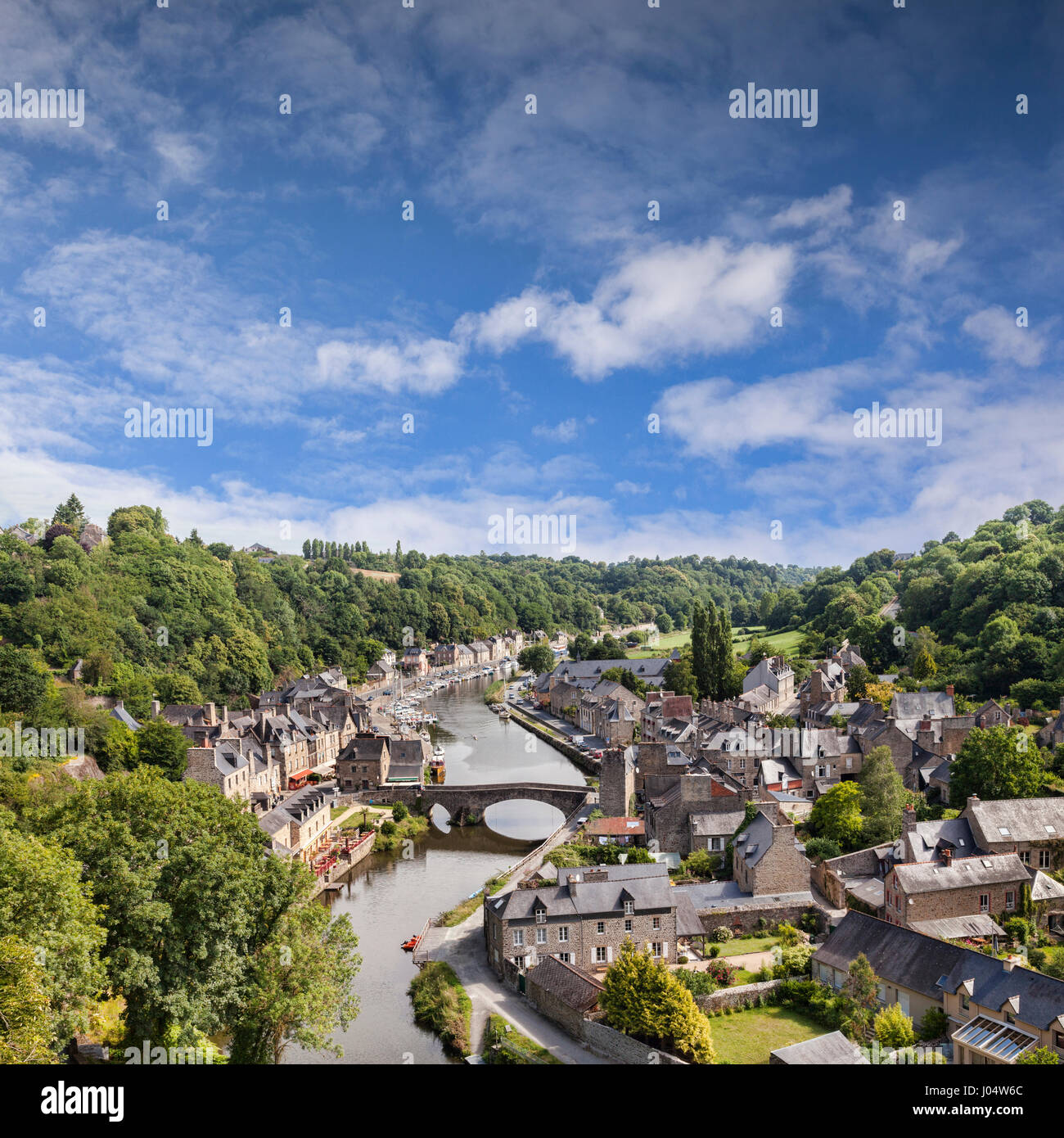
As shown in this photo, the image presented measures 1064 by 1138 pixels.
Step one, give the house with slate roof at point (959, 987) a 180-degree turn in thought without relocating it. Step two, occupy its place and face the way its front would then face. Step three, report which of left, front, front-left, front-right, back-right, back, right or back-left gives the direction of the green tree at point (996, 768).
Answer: front-left

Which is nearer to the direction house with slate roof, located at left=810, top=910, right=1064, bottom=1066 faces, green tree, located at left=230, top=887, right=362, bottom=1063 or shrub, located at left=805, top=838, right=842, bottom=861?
the green tree

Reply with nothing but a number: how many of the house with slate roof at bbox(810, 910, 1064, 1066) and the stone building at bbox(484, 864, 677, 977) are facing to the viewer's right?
0

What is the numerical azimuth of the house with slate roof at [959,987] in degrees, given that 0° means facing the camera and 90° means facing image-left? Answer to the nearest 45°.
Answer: approximately 45°

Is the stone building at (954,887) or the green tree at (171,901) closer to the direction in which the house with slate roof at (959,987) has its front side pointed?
the green tree

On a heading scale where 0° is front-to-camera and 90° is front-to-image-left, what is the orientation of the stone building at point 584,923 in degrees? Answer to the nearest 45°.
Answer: approximately 0°
